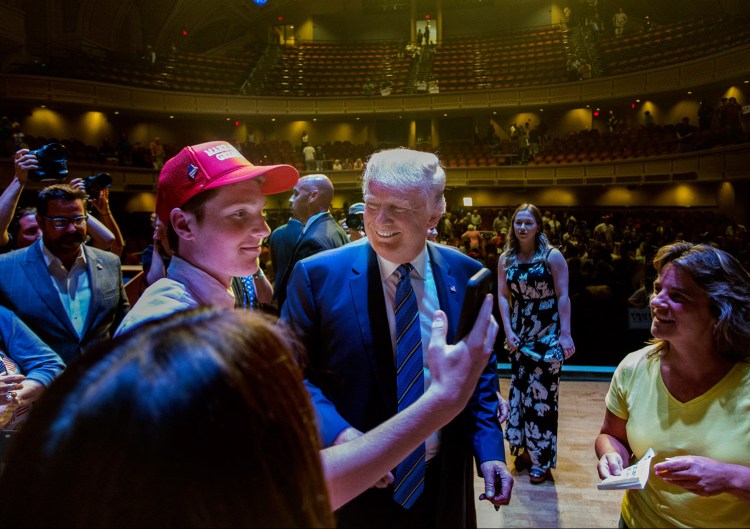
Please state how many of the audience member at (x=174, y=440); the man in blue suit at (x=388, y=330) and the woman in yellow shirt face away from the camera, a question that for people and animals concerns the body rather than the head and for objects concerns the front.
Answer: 1

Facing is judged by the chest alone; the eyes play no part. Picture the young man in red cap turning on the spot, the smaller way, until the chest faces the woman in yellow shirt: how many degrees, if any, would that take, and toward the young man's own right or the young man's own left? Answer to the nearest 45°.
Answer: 0° — they already face them

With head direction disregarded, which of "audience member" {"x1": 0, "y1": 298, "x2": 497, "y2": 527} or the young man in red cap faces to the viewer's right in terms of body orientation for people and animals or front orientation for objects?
the young man in red cap

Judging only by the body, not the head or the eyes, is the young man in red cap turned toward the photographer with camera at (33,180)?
no

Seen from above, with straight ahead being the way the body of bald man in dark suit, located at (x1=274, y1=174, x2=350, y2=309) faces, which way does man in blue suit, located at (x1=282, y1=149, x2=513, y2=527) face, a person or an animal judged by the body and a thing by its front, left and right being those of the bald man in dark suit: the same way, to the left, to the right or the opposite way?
to the left

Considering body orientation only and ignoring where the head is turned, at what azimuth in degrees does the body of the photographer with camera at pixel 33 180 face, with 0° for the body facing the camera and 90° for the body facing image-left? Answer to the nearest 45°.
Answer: approximately 315°

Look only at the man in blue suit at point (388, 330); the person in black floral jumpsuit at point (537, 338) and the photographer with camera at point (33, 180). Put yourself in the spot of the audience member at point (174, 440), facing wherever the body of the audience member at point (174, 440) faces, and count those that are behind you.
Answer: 0

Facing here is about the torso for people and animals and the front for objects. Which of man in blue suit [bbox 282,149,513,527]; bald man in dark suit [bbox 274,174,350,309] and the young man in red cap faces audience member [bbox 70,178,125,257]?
bald man in dark suit [bbox 274,174,350,309]

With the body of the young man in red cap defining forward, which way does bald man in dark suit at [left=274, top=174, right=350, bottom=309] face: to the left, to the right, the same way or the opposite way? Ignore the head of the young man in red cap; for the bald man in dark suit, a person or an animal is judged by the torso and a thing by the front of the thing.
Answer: the opposite way

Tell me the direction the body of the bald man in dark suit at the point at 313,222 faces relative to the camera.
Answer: to the viewer's left

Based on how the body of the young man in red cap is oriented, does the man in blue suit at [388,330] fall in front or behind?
in front

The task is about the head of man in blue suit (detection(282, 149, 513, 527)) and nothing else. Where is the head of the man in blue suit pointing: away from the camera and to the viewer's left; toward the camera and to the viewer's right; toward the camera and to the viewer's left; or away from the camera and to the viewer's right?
toward the camera and to the viewer's left

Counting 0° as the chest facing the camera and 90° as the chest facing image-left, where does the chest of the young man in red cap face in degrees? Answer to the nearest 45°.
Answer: approximately 270°

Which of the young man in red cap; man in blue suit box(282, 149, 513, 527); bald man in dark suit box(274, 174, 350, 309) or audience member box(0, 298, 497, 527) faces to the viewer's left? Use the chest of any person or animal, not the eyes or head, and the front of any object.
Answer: bald man in dark suit box(274, 174, 350, 309)

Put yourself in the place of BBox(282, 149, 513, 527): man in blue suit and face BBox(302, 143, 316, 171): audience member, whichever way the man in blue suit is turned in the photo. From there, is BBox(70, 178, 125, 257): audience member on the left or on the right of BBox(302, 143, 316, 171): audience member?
left

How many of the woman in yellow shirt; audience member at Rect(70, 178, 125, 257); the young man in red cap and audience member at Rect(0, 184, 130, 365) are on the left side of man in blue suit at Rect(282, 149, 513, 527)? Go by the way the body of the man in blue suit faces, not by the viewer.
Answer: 1

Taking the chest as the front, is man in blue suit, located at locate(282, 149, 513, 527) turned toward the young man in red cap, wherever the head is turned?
no

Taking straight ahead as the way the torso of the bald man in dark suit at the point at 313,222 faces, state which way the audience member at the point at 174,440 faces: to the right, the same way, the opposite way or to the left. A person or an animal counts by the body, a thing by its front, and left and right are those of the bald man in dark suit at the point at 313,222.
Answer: to the right

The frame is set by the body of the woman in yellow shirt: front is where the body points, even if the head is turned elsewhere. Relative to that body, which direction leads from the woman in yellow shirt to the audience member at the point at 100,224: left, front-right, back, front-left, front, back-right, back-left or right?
front-right

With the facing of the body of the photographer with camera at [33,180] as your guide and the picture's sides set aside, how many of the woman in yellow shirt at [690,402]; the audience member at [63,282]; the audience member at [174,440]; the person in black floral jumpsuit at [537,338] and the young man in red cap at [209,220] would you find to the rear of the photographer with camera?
0

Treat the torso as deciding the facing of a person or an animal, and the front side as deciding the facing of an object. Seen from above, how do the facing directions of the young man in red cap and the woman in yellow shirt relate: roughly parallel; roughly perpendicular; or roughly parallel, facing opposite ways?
roughly perpendicular

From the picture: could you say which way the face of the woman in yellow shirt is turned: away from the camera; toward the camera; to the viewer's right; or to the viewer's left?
to the viewer's left

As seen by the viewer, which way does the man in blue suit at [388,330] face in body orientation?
toward the camera
